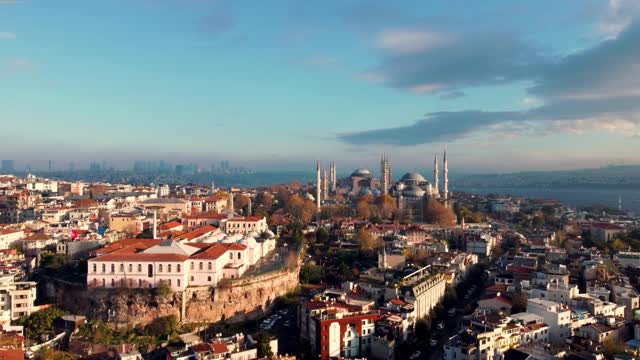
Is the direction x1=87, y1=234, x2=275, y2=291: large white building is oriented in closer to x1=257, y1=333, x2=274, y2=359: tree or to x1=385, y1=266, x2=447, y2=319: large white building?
the tree

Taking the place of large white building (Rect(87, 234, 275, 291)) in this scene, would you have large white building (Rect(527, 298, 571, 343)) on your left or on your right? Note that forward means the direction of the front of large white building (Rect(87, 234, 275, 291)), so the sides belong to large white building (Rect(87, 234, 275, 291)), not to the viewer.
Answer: on your left

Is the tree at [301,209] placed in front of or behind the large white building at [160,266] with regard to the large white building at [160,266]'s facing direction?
behind

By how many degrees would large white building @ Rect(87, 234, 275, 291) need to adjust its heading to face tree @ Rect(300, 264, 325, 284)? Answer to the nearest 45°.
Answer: approximately 135° to its left

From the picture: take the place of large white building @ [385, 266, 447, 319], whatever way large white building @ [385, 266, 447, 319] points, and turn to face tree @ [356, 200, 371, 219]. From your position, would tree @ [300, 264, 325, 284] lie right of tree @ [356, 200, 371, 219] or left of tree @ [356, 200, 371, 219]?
left

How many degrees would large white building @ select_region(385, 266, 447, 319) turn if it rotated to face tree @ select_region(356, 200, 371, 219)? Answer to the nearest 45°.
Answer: approximately 135° to its left

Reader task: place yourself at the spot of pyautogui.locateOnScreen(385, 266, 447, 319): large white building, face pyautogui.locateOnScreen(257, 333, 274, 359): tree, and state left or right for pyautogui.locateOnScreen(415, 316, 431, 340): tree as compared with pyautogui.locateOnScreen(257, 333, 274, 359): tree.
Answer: left

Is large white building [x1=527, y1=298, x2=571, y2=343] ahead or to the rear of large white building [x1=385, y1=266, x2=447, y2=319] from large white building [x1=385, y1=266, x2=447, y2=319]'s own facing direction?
ahead

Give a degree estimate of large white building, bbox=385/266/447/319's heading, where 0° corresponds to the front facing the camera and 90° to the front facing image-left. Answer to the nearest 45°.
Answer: approximately 315°

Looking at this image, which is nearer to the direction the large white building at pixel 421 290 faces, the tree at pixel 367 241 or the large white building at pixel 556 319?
the large white building

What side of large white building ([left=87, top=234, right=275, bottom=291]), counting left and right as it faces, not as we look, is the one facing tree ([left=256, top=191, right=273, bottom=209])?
back

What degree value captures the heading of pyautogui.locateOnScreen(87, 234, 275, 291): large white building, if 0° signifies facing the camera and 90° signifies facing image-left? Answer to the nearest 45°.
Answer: approximately 0°

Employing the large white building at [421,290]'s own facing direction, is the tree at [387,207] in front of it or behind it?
behind

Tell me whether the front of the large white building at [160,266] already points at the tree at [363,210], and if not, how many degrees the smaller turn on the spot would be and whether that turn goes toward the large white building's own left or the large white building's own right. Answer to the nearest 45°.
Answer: approximately 135° to the large white building's own left
